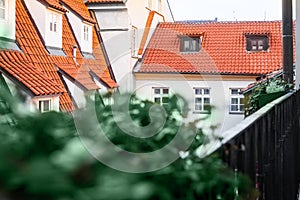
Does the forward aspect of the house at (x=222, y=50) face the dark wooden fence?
yes

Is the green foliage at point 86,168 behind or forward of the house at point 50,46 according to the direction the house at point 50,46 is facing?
forward

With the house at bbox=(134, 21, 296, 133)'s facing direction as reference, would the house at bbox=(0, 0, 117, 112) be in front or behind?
in front

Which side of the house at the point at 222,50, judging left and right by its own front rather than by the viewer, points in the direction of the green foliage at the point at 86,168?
front

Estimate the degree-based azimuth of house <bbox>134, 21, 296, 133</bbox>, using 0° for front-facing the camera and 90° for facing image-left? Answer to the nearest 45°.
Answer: approximately 0°

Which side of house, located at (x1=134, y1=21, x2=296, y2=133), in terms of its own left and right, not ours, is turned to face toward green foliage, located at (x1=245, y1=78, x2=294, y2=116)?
front

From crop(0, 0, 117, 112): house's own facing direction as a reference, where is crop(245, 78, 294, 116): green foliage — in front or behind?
in front

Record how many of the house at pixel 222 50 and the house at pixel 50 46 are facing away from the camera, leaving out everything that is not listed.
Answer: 0

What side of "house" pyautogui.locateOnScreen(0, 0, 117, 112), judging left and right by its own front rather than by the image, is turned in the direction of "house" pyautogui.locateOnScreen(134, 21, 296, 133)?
left
